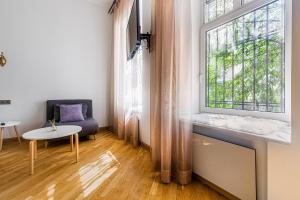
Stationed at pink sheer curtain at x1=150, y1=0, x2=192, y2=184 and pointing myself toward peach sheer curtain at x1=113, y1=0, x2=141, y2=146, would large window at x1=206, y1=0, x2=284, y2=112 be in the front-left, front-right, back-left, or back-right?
back-right

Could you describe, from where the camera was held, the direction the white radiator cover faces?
facing the viewer and to the left of the viewer

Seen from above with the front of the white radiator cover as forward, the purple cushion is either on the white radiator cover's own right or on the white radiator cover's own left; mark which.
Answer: on the white radiator cover's own right

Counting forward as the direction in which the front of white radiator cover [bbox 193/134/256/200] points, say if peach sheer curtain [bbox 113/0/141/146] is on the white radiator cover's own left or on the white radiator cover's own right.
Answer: on the white radiator cover's own right

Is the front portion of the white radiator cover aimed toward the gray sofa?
no
